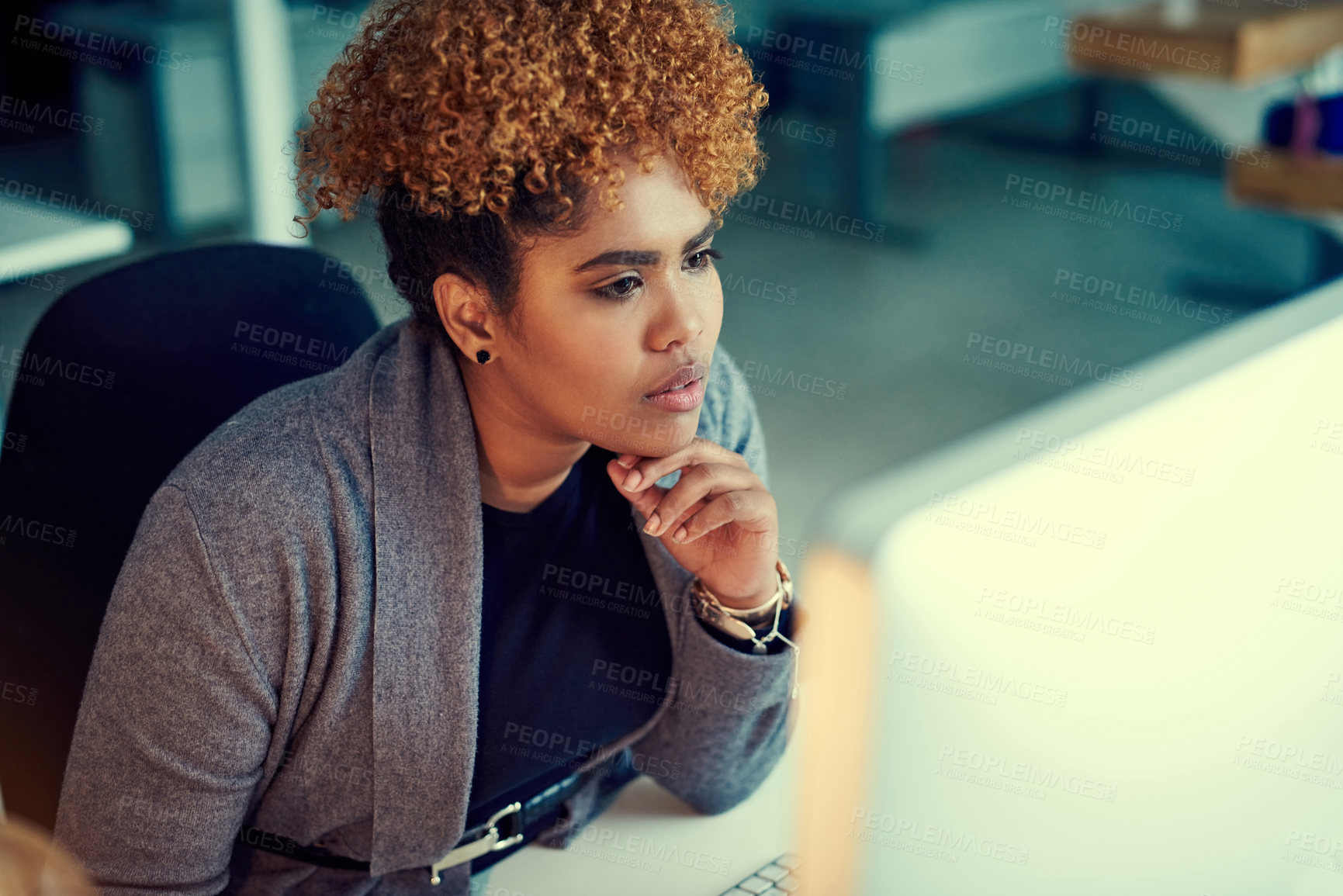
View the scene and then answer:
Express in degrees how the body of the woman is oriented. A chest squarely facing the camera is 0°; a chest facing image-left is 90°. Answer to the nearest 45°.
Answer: approximately 315°

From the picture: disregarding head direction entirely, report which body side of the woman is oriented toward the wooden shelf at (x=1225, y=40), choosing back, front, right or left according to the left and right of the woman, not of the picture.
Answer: left

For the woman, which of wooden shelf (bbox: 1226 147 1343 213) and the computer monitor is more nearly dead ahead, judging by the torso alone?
the computer monitor

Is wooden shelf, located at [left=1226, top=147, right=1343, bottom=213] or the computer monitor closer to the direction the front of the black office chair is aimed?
the computer monitor

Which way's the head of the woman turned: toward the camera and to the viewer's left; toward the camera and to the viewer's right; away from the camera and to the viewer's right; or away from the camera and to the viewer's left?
toward the camera and to the viewer's right

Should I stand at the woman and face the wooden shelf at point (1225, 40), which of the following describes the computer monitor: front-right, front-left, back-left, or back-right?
back-right

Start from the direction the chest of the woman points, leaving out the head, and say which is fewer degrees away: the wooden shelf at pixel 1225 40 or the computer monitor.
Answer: the computer monitor

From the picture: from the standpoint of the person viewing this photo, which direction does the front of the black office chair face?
facing the viewer and to the right of the viewer
